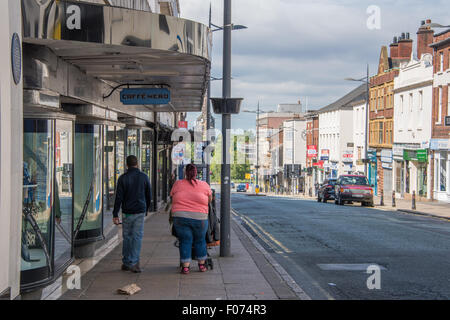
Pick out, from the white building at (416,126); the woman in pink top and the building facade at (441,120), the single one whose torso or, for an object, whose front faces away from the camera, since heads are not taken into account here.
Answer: the woman in pink top

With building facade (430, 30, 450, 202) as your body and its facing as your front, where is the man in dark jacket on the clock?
The man in dark jacket is roughly at 11 o'clock from the building facade.

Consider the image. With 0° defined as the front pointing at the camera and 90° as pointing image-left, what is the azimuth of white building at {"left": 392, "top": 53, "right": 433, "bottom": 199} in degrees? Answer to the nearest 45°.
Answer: approximately 45°

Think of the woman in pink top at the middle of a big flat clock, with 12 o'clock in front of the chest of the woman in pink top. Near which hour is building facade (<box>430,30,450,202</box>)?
The building facade is roughly at 1 o'clock from the woman in pink top.

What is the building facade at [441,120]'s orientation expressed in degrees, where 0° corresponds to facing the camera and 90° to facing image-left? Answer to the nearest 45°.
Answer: approximately 45°

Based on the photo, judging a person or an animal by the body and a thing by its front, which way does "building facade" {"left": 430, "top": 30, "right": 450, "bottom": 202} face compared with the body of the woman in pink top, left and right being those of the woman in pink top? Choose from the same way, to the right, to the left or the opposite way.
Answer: to the left

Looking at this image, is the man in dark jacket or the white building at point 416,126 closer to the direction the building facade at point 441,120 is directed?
the man in dark jacket

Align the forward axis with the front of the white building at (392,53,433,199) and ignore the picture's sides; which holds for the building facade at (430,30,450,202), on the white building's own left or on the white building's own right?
on the white building's own left

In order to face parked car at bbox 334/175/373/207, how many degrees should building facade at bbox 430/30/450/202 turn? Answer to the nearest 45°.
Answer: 0° — it already faces it

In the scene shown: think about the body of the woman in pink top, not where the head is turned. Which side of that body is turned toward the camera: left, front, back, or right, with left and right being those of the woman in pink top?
back

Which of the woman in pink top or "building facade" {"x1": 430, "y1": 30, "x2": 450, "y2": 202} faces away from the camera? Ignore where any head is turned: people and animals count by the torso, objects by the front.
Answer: the woman in pink top
